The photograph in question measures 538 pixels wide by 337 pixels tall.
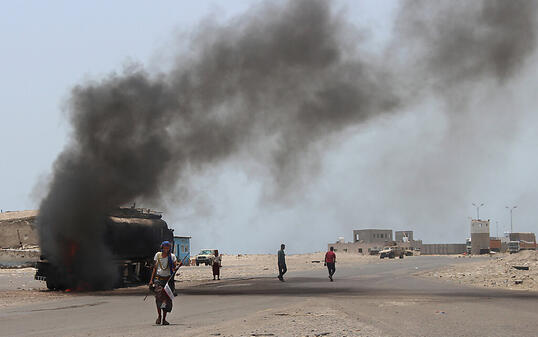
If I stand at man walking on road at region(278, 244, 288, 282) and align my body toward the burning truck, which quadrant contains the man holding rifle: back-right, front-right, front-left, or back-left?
front-left

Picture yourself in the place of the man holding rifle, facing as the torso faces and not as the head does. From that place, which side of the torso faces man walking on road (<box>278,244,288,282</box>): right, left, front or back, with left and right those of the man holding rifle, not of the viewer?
back

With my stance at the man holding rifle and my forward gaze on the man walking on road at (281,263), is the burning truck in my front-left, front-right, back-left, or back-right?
front-left

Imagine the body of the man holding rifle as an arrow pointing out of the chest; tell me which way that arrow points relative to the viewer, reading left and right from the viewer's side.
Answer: facing the viewer

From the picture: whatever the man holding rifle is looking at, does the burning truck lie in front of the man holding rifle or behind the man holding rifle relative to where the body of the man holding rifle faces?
behind
